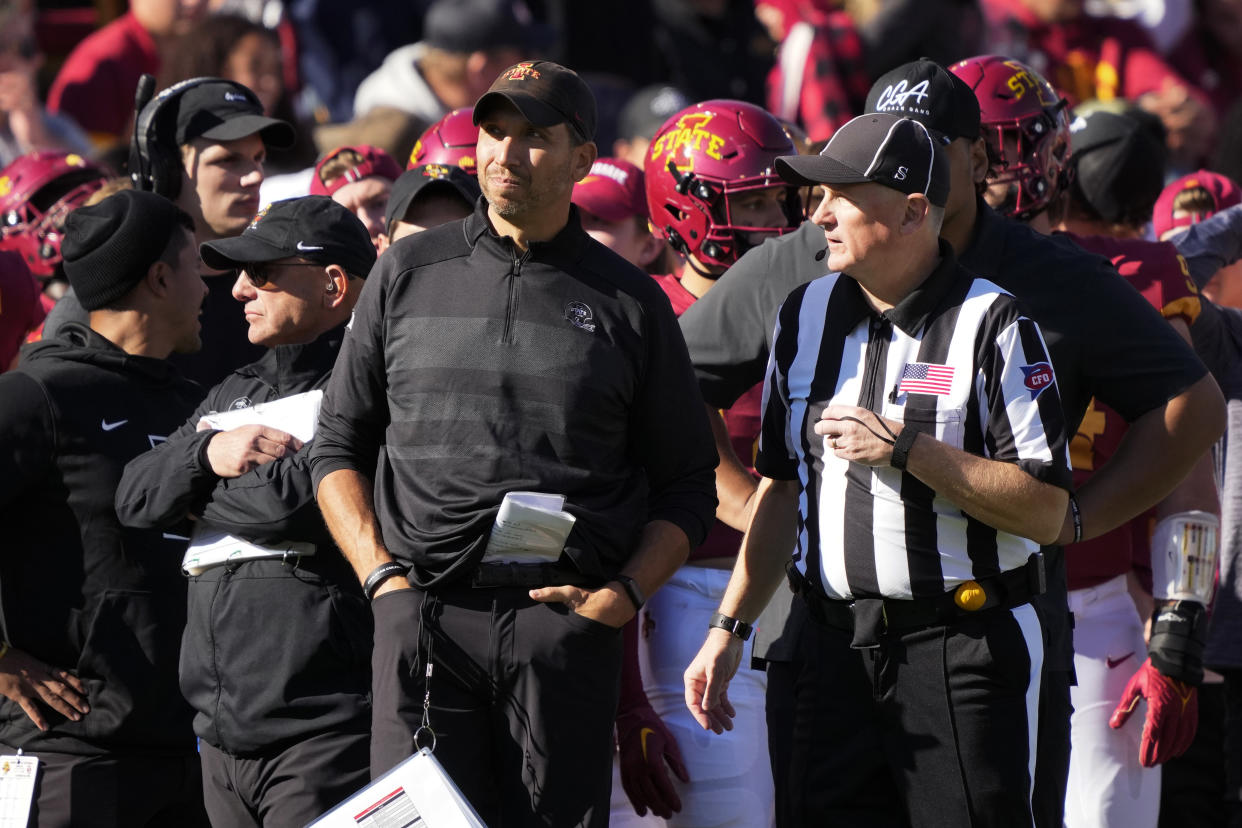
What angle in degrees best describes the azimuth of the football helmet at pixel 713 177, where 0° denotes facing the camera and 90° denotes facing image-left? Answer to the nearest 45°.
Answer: approximately 315°

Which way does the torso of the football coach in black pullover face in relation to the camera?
toward the camera

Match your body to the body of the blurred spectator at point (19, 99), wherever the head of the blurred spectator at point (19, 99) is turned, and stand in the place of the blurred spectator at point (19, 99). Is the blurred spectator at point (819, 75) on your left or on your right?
on your left

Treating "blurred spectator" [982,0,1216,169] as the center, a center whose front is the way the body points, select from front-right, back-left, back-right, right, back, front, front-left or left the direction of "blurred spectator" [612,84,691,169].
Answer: front-right

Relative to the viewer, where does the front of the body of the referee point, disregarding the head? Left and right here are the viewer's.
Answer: facing the viewer and to the left of the viewer

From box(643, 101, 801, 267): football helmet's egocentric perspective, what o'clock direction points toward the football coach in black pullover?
The football coach in black pullover is roughly at 2 o'clock from the football helmet.

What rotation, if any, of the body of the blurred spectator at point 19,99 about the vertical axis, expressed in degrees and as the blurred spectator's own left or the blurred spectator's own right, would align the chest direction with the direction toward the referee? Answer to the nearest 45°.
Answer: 0° — they already face them

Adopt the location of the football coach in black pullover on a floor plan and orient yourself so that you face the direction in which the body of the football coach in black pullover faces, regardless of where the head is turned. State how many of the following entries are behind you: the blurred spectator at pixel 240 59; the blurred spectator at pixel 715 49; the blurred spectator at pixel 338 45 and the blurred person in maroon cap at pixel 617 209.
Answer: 4

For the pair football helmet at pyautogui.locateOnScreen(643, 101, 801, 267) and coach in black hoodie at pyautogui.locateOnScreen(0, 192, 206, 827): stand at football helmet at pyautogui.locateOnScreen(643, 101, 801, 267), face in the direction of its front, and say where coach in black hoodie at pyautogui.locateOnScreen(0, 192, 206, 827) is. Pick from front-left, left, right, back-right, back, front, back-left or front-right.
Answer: right
